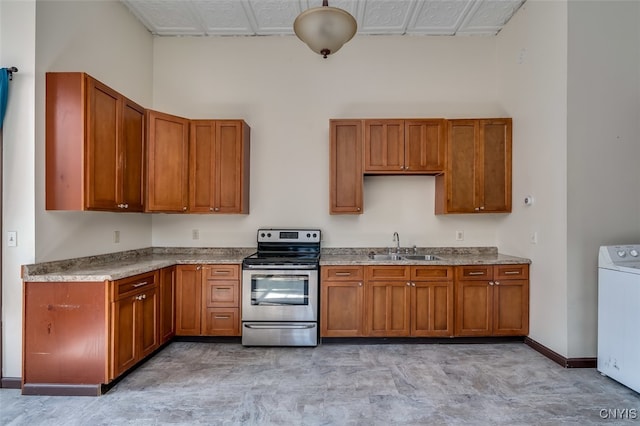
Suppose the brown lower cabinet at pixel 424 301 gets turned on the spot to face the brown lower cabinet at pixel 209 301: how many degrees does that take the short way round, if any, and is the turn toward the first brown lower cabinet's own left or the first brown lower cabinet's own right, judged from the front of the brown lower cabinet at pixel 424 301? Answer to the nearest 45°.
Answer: approximately 90° to the first brown lower cabinet's own right

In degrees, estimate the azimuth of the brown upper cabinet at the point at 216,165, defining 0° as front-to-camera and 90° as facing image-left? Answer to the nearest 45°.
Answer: approximately 0°

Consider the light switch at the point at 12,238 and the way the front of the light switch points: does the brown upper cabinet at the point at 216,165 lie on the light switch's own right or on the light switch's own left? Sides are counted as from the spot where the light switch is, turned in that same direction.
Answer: on the light switch's own left

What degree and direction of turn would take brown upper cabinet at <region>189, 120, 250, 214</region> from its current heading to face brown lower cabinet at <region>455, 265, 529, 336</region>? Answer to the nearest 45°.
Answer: approximately 90° to its left
